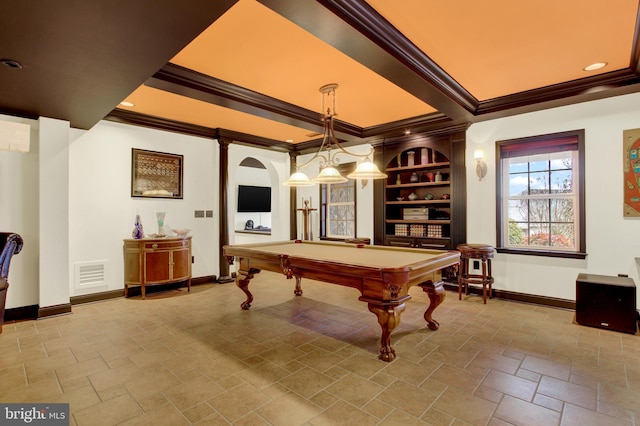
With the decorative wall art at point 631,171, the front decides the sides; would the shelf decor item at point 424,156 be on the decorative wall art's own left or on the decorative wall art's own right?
on the decorative wall art's own right

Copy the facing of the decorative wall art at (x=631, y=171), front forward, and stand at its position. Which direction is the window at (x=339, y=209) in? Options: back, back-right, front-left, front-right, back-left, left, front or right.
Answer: right

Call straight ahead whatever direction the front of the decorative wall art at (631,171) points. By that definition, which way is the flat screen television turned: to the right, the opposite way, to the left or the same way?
to the left

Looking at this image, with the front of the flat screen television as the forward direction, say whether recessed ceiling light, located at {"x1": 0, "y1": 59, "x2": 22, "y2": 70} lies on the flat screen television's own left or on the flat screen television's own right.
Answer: on the flat screen television's own right

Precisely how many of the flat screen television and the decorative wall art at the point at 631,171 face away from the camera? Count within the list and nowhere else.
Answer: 0

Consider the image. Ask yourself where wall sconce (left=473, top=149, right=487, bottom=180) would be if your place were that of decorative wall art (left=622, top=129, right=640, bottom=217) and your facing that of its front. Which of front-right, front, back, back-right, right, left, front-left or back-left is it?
right

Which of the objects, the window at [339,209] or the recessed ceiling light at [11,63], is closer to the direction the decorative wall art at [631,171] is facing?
the recessed ceiling light

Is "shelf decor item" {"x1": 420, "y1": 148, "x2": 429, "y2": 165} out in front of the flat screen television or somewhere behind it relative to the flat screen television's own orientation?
in front

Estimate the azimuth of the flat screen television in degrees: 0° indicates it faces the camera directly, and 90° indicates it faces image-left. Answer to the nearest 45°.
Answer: approximately 315°

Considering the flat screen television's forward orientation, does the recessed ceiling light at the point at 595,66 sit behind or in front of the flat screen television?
in front
